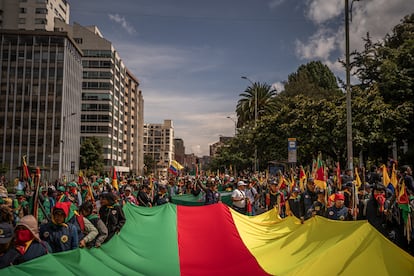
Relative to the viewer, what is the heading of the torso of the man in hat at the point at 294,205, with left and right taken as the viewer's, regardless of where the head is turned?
facing the viewer and to the left of the viewer

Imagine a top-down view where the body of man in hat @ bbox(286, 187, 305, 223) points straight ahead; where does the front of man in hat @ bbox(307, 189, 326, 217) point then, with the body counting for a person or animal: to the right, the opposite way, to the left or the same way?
the same way

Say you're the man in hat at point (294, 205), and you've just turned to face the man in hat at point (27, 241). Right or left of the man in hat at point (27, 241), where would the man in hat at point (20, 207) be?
right

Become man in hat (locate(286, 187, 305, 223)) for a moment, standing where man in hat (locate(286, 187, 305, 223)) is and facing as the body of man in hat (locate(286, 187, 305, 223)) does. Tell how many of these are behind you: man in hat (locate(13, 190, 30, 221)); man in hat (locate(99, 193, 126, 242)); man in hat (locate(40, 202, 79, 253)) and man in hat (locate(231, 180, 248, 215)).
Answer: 0

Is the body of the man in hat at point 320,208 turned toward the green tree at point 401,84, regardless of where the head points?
no

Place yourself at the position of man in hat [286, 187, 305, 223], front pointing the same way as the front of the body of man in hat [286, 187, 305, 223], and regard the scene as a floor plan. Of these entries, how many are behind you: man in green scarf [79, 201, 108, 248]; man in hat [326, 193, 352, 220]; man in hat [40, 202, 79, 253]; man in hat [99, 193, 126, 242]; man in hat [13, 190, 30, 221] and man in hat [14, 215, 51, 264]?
0

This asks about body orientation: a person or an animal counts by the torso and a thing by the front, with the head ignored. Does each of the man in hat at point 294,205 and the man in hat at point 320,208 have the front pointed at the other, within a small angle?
no

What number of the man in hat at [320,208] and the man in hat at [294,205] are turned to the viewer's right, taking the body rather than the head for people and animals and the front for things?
0

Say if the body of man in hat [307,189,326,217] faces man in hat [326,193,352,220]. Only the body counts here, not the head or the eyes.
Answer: no

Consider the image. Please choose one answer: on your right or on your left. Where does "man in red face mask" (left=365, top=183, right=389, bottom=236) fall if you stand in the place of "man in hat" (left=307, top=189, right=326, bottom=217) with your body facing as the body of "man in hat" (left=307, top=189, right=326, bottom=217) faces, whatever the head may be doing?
on your left

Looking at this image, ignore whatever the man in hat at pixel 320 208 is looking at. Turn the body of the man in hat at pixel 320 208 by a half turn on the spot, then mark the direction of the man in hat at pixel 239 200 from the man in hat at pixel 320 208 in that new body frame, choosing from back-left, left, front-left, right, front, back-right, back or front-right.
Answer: left

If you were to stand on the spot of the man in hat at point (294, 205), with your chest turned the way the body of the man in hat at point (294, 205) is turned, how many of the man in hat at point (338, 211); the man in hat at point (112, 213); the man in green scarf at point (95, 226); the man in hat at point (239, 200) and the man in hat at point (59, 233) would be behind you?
0

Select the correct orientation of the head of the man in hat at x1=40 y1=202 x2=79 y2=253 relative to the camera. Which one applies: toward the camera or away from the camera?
toward the camera

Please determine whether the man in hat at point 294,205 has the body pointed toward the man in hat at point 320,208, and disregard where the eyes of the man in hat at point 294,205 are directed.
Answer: no

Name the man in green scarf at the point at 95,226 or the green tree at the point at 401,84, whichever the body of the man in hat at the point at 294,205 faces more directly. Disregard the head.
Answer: the man in green scarf

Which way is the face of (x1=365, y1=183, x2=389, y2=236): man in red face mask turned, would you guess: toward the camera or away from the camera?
toward the camera

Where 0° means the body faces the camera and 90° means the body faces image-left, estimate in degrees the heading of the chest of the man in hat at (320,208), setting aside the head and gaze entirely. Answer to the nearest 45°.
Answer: approximately 45°
